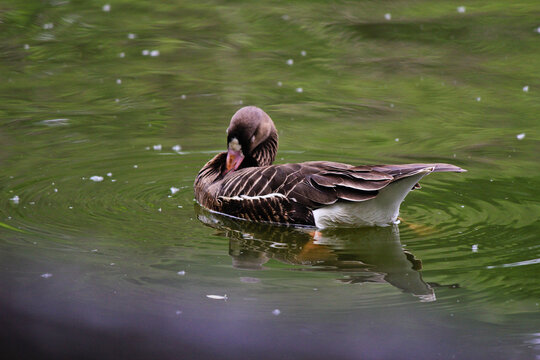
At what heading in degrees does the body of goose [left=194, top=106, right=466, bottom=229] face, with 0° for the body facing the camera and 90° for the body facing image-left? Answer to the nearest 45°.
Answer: approximately 90°

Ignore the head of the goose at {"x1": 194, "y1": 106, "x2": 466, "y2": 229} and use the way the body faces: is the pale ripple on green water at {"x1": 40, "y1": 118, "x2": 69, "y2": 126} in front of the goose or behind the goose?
in front
